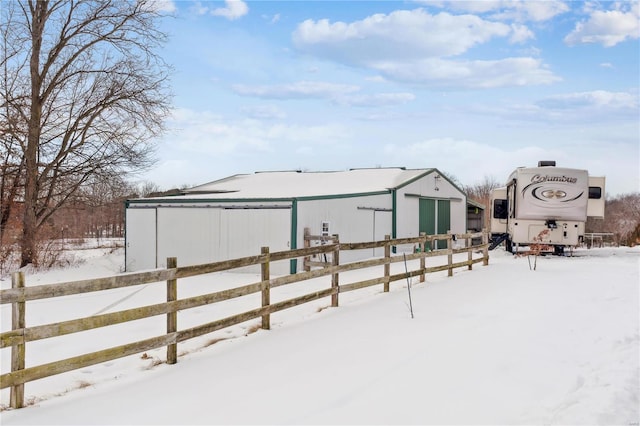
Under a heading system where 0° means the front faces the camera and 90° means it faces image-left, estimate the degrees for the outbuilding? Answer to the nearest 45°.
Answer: approximately 315°

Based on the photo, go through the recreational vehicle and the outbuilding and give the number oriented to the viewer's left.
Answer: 0

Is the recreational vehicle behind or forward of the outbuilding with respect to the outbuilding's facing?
forward

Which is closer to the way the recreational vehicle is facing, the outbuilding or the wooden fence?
the wooden fence

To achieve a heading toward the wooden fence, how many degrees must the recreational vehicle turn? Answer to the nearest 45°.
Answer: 0° — it already faces it

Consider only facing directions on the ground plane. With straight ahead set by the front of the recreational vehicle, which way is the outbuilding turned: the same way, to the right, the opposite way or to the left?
to the left

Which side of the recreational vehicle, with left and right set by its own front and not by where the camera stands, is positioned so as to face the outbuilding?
right

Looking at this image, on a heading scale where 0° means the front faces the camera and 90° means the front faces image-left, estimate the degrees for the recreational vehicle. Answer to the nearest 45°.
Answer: approximately 0°
